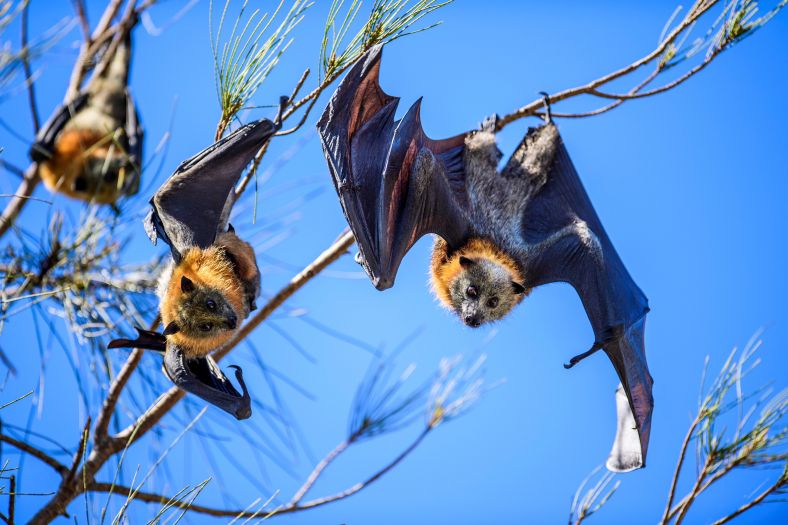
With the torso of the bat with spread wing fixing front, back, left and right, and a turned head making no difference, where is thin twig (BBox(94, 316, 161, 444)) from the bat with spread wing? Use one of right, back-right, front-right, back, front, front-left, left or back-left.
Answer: right

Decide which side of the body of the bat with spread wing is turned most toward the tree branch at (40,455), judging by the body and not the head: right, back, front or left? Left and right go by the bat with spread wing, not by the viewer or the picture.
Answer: right

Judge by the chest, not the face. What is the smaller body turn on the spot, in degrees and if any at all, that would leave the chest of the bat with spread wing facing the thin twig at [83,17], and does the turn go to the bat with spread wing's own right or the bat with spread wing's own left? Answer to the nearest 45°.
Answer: approximately 90° to the bat with spread wing's own right

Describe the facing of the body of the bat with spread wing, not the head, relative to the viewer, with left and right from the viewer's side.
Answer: facing the viewer
